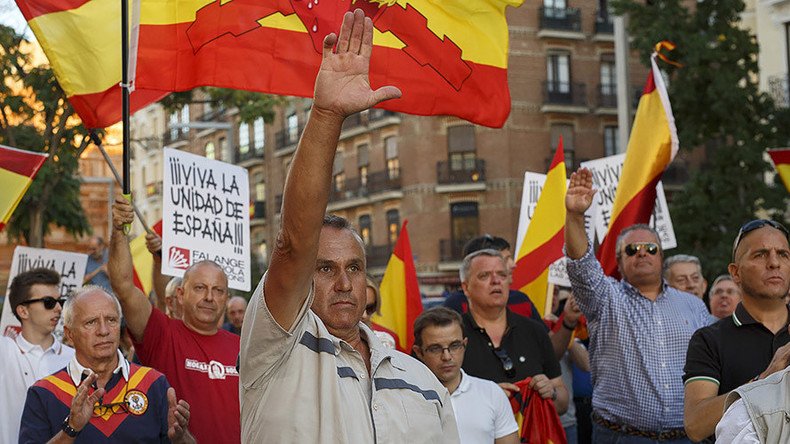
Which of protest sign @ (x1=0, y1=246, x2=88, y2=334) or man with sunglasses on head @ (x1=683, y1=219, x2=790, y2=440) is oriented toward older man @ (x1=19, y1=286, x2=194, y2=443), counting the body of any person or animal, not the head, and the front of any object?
the protest sign

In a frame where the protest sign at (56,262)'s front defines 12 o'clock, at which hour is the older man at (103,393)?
The older man is roughly at 12 o'clock from the protest sign.

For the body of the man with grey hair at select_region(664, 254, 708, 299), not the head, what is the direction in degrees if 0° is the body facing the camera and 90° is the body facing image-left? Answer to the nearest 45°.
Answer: approximately 315°

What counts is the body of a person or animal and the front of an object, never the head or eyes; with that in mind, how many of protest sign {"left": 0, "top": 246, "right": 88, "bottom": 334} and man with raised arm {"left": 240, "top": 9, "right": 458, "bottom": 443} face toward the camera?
2

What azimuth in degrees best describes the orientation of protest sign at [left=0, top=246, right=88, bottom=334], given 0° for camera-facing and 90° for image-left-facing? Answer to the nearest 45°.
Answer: approximately 0°

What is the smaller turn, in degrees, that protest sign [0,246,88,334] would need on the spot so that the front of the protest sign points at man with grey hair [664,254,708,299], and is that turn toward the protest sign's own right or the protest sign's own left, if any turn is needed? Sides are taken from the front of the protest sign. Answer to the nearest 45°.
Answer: approximately 45° to the protest sign's own left
